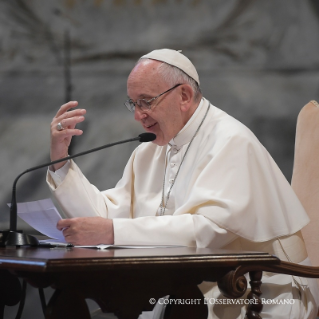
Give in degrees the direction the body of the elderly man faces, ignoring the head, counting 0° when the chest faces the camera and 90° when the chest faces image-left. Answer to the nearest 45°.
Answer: approximately 45°

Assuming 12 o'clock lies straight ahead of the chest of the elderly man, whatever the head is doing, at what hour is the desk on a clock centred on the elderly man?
The desk is roughly at 11 o'clock from the elderly man.
